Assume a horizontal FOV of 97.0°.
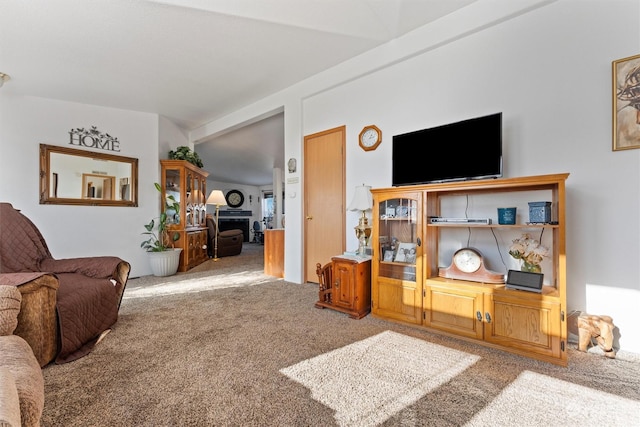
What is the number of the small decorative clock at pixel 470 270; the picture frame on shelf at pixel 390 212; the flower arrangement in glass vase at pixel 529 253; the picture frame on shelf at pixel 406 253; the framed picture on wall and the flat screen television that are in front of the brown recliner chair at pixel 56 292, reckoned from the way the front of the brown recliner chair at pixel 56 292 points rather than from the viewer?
6

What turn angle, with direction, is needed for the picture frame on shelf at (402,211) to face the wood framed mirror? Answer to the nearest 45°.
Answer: approximately 90° to its right

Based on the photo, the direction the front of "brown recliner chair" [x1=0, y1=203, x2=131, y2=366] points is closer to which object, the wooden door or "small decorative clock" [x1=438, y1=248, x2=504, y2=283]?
the small decorative clock

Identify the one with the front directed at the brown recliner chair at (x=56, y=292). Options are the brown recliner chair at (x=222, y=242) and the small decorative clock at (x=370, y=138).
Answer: the small decorative clock

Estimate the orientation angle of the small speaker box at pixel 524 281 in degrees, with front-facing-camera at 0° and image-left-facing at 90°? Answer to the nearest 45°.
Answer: approximately 0°

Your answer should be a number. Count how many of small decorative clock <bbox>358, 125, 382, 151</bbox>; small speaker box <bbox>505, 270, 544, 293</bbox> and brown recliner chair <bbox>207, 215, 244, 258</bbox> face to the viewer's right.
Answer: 1

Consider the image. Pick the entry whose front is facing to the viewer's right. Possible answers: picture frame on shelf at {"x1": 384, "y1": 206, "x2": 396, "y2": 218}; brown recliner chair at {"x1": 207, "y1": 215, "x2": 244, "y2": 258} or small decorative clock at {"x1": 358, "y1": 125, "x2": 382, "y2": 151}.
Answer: the brown recliner chair

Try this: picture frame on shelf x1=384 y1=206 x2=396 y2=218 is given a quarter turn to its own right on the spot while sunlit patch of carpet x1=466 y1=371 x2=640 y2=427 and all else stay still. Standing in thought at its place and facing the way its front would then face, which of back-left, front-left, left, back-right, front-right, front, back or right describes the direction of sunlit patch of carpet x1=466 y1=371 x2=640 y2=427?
back-left

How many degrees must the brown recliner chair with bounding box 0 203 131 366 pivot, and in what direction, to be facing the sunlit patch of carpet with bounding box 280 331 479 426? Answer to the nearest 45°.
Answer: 0° — it already faces it

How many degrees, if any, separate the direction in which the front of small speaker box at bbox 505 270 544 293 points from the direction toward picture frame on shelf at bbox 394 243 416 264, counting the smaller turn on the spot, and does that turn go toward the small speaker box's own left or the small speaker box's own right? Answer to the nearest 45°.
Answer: approximately 90° to the small speaker box's own right

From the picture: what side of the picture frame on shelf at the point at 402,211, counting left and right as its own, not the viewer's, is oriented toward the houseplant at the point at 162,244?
right
